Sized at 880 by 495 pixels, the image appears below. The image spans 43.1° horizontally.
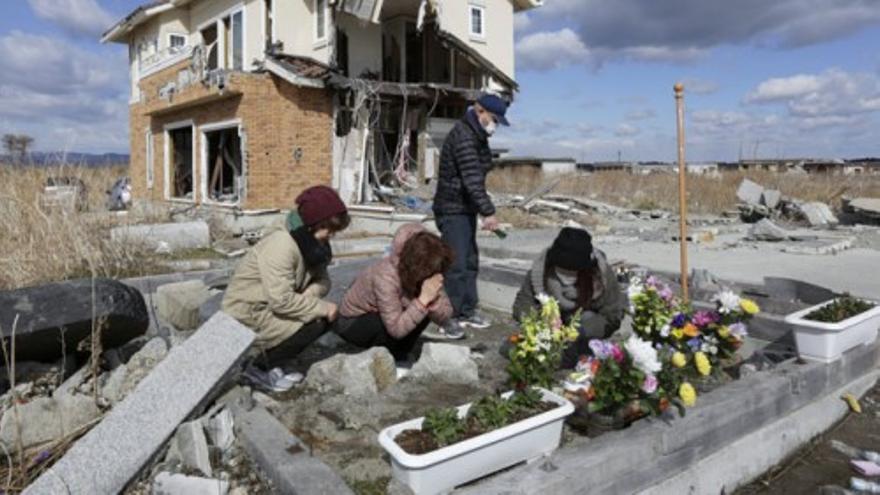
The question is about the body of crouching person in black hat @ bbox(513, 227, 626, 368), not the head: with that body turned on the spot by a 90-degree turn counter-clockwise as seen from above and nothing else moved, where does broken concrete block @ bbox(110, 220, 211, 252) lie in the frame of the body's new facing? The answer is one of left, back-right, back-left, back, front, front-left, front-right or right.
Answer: back-left

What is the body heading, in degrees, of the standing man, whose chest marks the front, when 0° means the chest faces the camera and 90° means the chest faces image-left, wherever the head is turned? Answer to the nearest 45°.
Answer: approximately 270°

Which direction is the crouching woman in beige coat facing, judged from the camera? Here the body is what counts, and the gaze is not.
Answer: to the viewer's right

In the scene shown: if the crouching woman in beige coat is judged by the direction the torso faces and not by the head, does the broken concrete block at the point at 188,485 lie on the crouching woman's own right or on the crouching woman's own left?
on the crouching woman's own right

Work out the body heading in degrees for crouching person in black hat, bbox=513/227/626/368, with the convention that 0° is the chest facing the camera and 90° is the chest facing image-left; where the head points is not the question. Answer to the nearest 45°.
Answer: approximately 0°
